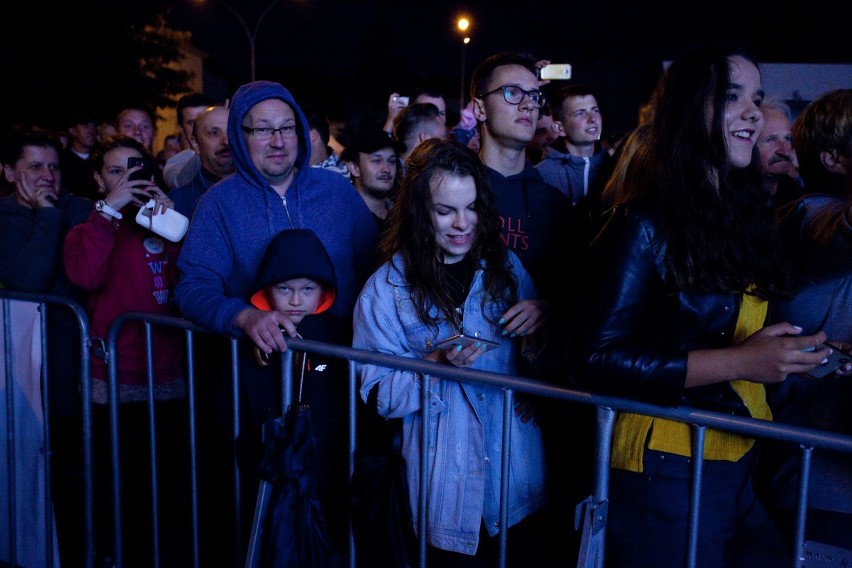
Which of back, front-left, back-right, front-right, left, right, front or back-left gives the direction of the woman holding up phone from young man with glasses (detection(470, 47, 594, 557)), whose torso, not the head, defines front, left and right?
back-right

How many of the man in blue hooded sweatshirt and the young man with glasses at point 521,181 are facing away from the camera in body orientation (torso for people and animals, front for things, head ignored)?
0

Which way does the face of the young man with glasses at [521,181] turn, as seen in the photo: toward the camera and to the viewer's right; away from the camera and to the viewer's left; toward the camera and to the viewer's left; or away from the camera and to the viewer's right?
toward the camera and to the viewer's right

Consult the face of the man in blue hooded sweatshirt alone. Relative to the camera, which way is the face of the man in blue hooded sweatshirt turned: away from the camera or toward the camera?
toward the camera

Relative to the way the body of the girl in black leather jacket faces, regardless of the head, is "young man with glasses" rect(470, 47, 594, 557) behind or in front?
behind

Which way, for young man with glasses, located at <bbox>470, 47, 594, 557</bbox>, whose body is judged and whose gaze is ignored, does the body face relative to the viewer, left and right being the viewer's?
facing the viewer and to the right of the viewer

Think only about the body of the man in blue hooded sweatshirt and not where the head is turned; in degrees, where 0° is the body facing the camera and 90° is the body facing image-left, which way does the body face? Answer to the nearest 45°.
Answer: approximately 0°

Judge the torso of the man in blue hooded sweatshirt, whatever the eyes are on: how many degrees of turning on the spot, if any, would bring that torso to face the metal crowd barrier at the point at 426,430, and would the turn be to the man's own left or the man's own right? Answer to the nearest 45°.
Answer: approximately 45° to the man's own left

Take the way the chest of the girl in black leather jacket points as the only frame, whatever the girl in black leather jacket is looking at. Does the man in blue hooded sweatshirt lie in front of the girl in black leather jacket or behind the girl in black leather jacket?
behind

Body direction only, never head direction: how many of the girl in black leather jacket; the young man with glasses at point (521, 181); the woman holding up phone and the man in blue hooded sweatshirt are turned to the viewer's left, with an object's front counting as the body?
0

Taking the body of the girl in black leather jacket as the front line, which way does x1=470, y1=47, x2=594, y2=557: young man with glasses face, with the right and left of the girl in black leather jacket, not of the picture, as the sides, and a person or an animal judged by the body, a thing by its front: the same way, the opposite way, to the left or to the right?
to the right

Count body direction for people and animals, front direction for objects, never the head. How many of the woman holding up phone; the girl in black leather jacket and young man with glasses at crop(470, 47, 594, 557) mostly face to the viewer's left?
0

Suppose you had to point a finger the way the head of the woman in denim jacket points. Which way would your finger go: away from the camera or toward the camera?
toward the camera

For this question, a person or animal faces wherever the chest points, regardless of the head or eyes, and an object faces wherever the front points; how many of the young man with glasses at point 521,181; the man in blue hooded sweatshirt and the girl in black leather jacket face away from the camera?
0

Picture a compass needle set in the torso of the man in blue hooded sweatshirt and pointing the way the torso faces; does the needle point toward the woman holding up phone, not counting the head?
no

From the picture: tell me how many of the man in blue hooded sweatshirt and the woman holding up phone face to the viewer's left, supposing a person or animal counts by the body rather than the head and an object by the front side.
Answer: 0
